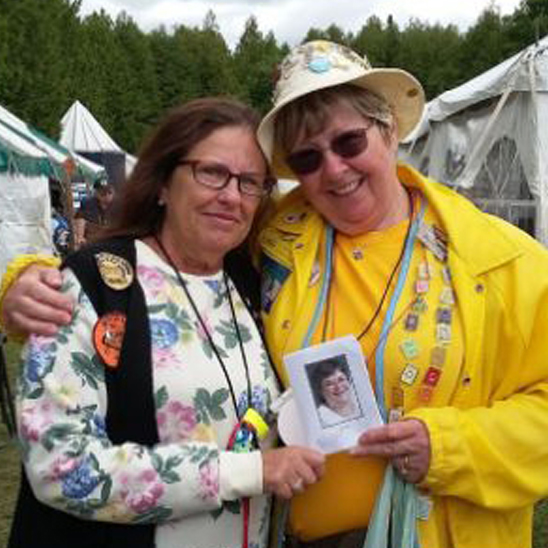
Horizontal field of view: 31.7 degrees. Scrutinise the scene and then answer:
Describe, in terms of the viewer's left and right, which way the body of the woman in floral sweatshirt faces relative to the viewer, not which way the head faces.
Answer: facing the viewer and to the right of the viewer

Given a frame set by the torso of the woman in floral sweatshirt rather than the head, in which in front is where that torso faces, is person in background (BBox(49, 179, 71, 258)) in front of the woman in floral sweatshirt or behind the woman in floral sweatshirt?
behind

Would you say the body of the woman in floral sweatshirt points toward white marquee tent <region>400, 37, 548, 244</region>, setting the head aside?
no

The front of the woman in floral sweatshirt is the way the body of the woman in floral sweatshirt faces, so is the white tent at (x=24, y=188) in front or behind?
behind

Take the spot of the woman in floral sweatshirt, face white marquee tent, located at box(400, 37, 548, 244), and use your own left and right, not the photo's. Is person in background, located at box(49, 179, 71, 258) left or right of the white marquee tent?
left
